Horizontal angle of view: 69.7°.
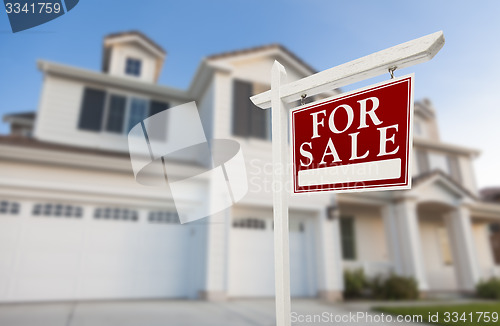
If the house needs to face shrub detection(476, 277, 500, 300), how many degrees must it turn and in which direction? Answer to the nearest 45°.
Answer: approximately 45° to its left

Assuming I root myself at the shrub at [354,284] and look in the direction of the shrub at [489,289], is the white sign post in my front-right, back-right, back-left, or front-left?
back-right

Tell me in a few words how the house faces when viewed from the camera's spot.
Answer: facing the viewer and to the right of the viewer

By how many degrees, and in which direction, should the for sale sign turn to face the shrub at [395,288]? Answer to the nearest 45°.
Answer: approximately 135° to its right

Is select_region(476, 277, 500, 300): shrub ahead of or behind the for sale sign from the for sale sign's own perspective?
behind

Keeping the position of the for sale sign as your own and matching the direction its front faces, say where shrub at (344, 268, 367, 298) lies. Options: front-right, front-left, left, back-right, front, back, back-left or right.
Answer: back-right

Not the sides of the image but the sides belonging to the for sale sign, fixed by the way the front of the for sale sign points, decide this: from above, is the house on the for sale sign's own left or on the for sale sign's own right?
on the for sale sign's own right

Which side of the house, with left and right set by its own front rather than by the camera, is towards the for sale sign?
front

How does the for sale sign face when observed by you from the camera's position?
facing the viewer and to the left of the viewer

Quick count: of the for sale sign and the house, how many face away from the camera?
0

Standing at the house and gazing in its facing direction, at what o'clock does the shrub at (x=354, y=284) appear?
The shrub is roughly at 10 o'clock from the house.
